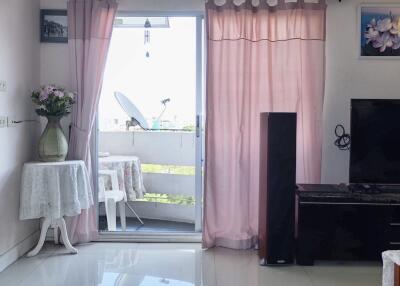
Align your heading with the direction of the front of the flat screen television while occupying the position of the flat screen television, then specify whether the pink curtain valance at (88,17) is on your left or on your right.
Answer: on your right

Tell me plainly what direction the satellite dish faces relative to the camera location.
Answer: facing to the right of the viewer

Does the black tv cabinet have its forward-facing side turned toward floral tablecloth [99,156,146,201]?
no

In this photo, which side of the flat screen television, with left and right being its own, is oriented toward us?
front

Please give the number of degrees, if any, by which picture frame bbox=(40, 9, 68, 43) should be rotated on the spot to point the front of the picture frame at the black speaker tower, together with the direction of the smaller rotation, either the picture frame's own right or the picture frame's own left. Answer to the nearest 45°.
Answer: approximately 45° to the picture frame's own left

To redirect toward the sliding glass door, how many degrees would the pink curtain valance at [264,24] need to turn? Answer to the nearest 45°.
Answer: approximately 90° to its right

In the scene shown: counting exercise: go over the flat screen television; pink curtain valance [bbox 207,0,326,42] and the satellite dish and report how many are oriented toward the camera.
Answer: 2

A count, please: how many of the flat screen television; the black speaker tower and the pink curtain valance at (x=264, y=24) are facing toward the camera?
3

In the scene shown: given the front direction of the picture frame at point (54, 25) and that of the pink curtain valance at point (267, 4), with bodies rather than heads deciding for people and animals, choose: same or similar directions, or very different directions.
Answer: same or similar directions

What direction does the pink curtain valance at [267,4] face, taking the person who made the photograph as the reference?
facing the viewer

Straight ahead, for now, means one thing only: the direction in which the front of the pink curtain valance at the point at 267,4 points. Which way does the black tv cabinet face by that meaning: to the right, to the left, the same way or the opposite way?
the same way

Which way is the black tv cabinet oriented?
toward the camera

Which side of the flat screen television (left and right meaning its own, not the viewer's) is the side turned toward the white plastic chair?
right
